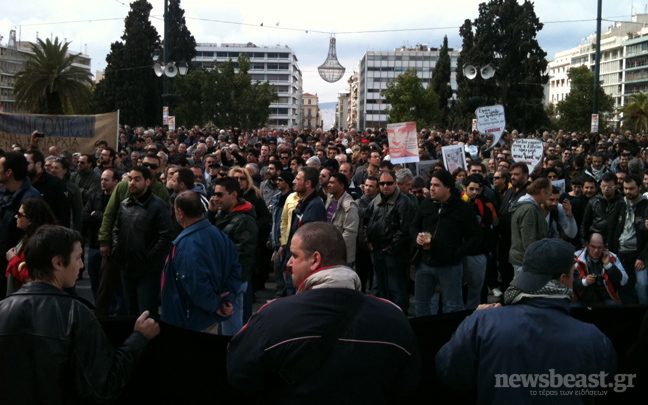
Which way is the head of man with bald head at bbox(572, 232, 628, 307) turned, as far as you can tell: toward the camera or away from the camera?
toward the camera

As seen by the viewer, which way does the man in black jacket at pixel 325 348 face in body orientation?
away from the camera

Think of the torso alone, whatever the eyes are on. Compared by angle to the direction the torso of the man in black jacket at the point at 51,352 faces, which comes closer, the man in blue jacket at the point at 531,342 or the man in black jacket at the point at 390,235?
the man in black jacket

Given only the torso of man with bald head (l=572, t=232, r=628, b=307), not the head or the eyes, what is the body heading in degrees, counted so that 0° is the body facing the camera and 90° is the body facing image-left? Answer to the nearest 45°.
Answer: approximately 0°

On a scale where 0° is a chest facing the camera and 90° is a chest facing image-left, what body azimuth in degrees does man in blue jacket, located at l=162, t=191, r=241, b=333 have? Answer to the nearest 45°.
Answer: approximately 135°

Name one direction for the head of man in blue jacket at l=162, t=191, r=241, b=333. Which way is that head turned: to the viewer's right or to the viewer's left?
to the viewer's left

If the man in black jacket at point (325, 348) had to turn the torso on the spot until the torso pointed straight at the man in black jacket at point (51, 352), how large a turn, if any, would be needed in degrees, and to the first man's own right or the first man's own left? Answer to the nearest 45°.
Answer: approximately 90° to the first man's own left

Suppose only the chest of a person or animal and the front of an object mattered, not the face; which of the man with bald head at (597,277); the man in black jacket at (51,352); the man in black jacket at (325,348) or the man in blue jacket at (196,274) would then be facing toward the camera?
the man with bald head

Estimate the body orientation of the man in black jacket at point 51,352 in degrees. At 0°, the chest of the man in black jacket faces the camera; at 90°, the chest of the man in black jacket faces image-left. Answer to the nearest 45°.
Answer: approximately 225°

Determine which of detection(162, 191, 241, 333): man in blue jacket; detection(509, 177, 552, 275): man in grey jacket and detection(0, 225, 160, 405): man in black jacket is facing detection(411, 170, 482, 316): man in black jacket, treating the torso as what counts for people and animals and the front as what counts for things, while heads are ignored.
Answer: detection(0, 225, 160, 405): man in black jacket

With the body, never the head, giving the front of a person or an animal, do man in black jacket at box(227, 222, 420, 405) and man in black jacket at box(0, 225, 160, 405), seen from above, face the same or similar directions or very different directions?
same or similar directions

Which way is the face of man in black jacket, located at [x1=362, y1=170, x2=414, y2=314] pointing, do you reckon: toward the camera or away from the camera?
toward the camera

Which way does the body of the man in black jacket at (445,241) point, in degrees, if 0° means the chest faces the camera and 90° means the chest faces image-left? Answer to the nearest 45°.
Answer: approximately 45°

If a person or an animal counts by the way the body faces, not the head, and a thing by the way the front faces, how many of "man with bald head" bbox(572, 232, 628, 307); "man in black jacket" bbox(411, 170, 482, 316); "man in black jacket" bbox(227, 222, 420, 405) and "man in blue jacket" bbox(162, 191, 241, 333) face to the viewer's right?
0

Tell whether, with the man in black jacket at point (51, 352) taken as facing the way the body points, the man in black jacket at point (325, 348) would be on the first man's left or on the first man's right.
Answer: on the first man's right

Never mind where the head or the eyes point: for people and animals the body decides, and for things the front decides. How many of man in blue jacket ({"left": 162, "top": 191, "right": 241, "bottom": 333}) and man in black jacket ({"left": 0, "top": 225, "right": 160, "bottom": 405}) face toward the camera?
0
